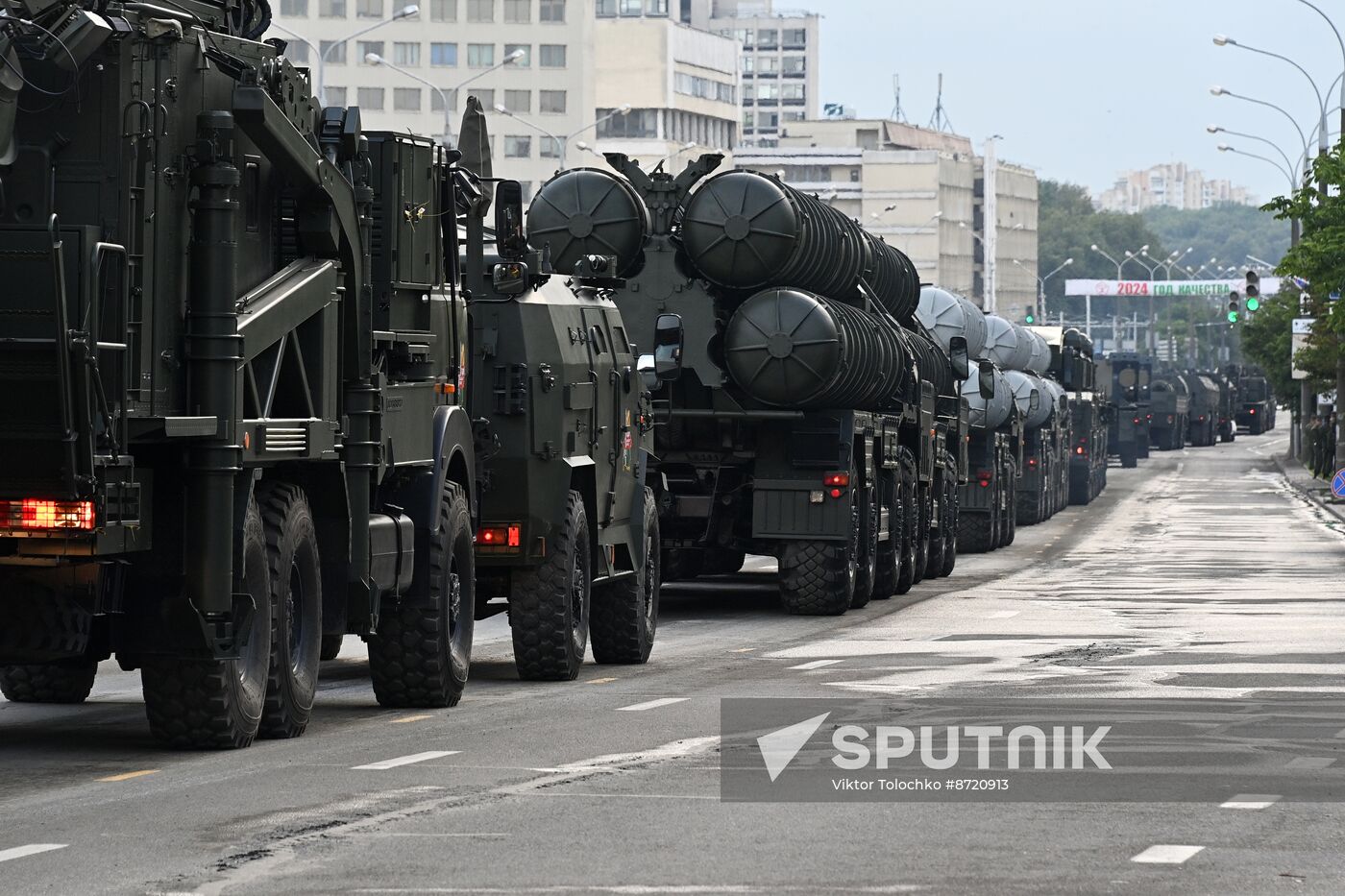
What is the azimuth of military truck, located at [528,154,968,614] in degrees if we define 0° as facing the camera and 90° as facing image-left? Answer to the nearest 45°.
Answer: approximately 225°
